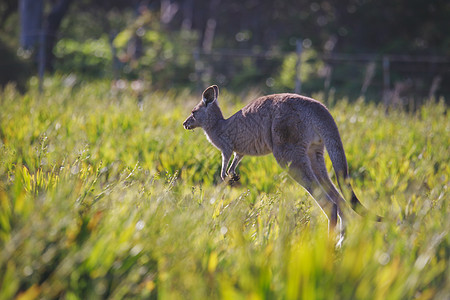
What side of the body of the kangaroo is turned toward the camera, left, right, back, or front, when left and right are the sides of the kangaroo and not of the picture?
left

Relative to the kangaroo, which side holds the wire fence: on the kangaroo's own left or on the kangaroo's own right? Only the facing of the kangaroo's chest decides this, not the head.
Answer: on the kangaroo's own right
